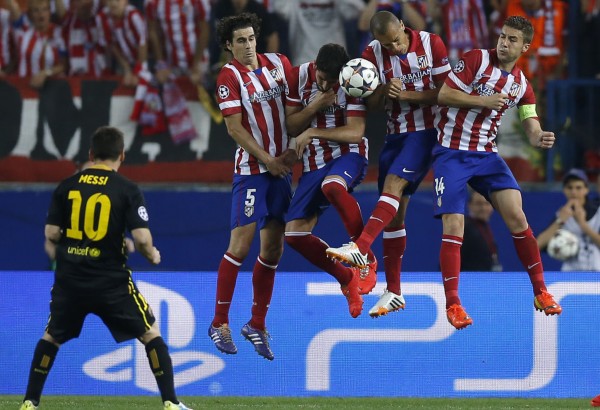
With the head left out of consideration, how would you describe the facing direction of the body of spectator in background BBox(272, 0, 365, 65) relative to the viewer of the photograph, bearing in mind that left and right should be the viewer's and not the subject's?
facing the viewer

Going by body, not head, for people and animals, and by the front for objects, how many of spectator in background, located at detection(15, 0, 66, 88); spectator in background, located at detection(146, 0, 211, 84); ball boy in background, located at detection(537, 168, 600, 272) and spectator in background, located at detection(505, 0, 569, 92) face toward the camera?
4

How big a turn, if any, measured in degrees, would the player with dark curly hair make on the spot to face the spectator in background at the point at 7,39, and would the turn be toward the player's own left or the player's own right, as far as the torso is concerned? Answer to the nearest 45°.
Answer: approximately 180°

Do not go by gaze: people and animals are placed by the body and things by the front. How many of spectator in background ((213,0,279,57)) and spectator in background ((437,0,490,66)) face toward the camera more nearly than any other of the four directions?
2

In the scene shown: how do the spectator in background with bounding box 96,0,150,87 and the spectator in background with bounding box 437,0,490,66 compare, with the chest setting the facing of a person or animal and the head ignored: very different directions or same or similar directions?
same or similar directions

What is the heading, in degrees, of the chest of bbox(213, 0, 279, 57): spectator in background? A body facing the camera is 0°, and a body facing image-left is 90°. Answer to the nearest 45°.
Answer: approximately 0°

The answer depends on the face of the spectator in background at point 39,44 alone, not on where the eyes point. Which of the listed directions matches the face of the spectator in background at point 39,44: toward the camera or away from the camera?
toward the camera

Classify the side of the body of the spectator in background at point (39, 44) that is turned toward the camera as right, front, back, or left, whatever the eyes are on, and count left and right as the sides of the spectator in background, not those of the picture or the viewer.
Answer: front

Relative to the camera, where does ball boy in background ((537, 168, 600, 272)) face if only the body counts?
toward the camera

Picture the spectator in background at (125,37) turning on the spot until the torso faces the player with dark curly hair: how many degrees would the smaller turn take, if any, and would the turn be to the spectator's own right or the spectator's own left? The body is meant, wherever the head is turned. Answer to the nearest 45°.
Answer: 0° — they already face them

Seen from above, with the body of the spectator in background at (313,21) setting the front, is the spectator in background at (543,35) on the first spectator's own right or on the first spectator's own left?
on the first spectator's own left

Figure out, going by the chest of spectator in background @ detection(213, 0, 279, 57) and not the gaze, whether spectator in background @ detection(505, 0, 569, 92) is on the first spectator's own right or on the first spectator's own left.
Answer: on the first spectator's own left
